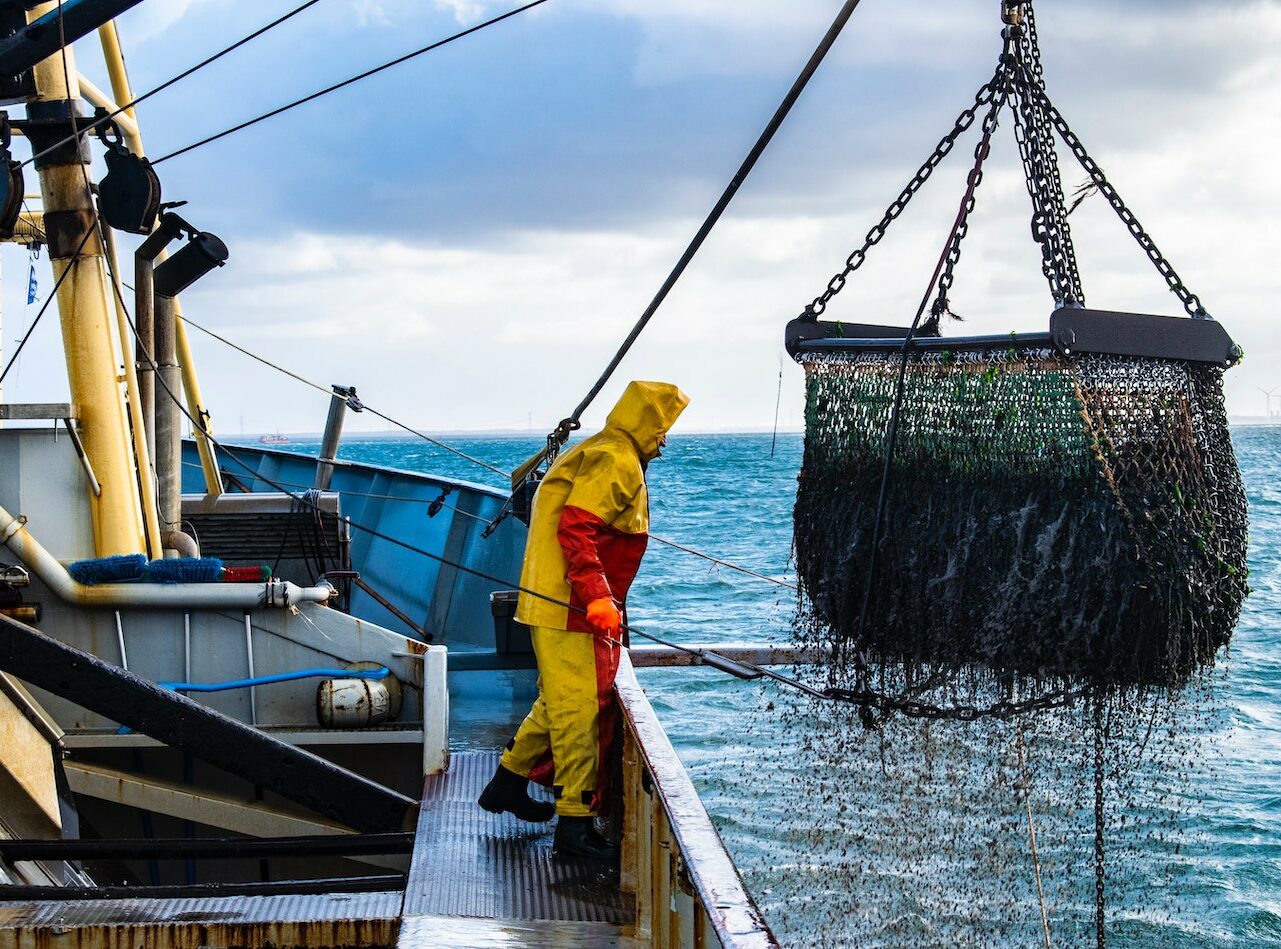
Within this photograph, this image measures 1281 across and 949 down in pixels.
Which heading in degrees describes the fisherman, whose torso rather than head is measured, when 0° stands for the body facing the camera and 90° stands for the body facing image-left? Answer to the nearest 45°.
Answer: approximately 270°

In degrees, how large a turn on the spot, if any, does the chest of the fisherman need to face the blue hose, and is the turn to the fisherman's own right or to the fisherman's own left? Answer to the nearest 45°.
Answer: approximately 135° to the fisherman's own left

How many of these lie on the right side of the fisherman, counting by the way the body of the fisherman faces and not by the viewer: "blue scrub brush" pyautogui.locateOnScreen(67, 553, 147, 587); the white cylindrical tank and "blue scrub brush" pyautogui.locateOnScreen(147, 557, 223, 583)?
0

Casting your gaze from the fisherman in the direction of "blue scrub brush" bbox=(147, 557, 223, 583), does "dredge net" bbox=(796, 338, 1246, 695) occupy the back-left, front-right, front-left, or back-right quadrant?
back-right

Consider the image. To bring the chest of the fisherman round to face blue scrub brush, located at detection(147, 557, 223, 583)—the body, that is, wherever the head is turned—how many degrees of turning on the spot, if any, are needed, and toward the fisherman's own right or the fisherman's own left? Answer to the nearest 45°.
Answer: approximately 135° to the fisherman's own left

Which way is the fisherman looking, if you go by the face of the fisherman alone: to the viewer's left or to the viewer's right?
to the viewer's right

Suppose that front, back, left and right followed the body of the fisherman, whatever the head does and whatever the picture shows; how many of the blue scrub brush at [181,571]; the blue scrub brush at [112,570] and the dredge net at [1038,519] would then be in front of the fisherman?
1

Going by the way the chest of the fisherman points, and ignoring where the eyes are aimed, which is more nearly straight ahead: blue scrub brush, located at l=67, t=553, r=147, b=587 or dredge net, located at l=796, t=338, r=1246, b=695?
the dredge net

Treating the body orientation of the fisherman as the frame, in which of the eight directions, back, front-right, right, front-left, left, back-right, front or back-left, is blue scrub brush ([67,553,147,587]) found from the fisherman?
back-left
